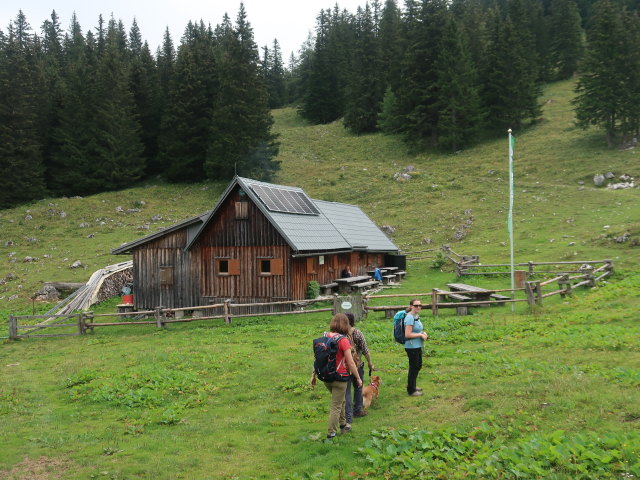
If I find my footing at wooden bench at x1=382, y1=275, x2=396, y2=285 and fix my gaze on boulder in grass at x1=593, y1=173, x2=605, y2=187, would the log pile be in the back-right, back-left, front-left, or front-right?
back-left

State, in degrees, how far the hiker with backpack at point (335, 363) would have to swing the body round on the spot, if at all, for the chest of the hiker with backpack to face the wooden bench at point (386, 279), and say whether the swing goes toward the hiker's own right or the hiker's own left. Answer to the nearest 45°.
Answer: approximately 45° to the hiker's own left

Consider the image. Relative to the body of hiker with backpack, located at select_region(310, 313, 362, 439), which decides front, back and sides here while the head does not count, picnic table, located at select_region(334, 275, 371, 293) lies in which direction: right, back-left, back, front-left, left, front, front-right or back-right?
front-left

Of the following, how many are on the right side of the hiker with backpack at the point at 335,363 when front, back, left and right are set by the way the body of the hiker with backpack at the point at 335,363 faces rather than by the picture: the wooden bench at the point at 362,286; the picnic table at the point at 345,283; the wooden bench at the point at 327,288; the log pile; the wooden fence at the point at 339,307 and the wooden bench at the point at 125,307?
0

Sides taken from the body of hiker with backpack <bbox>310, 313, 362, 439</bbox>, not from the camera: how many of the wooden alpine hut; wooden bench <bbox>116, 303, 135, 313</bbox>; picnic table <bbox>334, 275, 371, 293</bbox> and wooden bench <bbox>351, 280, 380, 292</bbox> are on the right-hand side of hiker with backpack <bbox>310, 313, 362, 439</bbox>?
0

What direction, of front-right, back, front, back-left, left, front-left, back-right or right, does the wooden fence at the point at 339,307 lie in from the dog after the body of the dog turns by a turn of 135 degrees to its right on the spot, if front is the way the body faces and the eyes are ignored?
back

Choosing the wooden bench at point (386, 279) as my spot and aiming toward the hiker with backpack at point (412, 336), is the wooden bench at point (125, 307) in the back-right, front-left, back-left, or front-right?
front-right

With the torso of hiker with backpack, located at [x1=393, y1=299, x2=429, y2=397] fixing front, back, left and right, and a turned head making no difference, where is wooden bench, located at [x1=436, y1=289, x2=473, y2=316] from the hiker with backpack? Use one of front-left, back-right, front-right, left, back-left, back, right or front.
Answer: left

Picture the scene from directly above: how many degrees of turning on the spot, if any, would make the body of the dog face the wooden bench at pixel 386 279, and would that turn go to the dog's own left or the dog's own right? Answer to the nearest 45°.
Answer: approximately 45° to the dog's own left

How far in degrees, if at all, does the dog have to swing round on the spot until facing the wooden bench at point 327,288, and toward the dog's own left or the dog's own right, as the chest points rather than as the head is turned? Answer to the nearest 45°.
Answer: approximately 45° to the dog's own left

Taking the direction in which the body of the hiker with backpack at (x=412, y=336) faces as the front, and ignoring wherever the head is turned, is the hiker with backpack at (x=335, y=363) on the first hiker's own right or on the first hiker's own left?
on the first hiker's own right

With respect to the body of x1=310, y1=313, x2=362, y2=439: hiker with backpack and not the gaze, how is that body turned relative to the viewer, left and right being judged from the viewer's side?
facing away from the viewer and to the right of the viewer

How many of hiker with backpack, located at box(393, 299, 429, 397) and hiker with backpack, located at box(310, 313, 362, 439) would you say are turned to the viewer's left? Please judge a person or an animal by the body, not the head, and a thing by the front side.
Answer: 0
